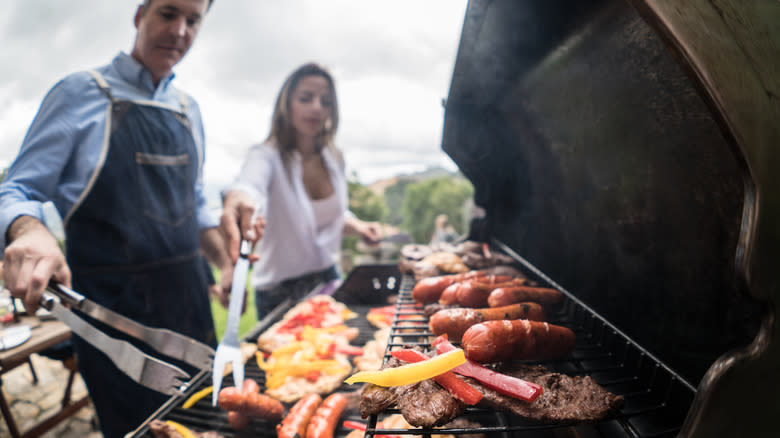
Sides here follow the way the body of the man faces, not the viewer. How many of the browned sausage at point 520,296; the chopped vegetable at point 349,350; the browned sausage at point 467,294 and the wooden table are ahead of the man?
3

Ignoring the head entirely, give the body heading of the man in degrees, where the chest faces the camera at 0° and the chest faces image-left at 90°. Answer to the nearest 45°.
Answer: approximately 315°

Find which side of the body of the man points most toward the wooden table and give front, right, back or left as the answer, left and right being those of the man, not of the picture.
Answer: back

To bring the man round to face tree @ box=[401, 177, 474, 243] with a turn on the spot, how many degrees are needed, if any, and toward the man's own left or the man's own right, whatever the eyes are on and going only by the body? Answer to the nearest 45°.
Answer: approximately 90° to the man's own left

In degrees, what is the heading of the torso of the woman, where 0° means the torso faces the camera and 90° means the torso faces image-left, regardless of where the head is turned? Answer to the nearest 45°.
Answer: approximately 315°
